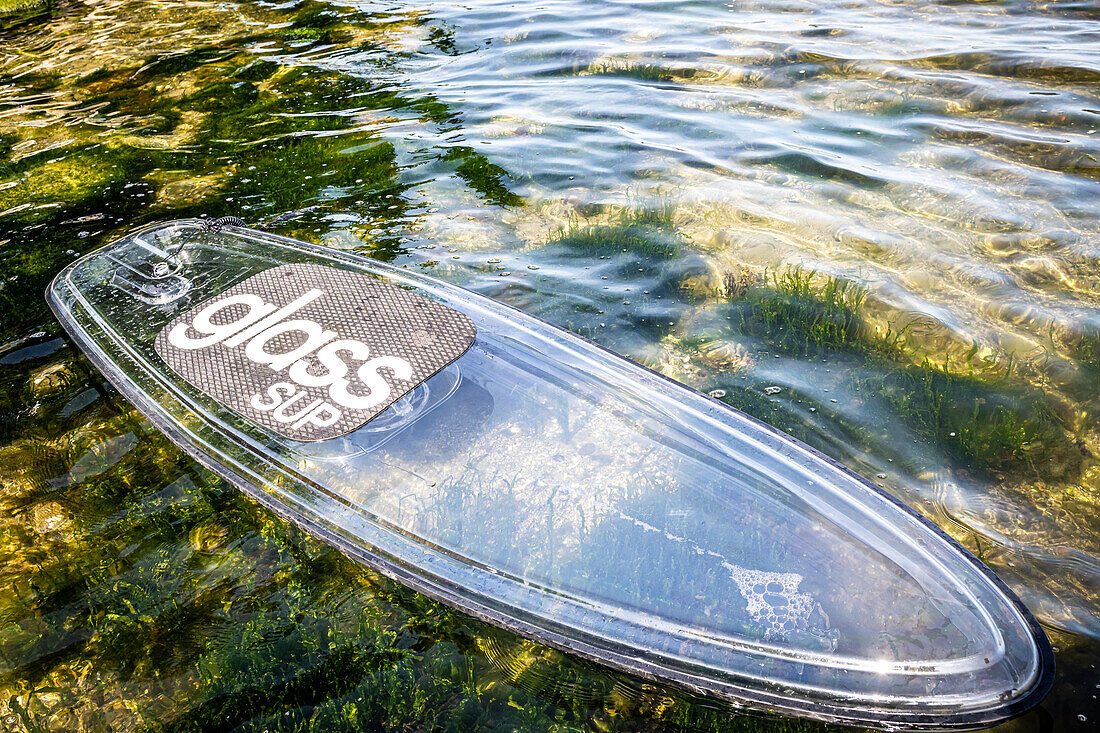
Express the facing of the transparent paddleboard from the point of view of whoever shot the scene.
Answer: facing the viewer and to the right of the viewer
